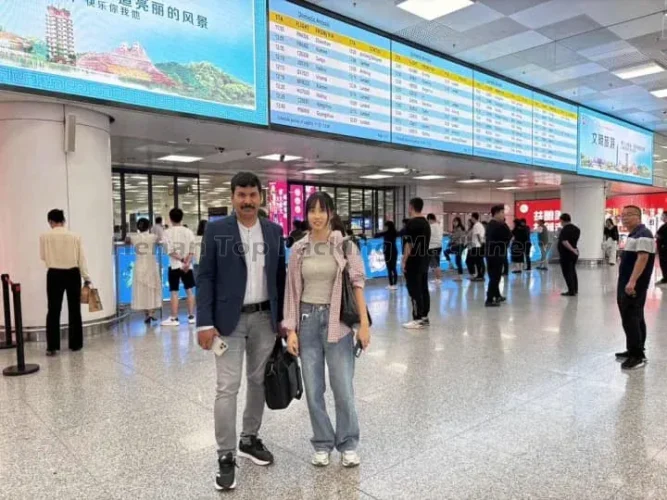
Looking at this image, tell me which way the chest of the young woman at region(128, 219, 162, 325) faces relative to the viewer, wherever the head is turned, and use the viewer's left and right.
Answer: facing away from the viewer

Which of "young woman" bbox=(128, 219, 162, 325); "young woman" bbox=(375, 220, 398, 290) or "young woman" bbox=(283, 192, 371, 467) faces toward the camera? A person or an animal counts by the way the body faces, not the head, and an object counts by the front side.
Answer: "young woman" bbox=(283, 192, 371, 467)

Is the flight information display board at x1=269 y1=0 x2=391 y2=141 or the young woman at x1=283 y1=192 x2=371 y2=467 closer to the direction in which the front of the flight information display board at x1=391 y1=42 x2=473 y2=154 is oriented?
the young woman

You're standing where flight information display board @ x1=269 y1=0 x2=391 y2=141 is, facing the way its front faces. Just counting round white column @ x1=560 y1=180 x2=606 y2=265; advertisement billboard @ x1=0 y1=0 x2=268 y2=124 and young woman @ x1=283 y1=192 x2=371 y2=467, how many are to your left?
1

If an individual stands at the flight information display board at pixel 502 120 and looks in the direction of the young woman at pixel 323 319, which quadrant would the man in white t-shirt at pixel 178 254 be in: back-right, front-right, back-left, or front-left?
front-right

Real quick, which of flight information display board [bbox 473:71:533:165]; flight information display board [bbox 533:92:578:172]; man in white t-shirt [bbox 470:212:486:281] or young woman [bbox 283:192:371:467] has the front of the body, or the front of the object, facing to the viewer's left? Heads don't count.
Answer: the man in white t-shirt

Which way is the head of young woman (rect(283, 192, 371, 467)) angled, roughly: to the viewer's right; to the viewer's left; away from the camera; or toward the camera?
toward the camera

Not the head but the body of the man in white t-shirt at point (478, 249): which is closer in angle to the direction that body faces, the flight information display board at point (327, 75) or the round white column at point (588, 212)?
the flight information display board

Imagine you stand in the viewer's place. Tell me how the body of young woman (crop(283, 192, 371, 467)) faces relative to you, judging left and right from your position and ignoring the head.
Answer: facing the viewer

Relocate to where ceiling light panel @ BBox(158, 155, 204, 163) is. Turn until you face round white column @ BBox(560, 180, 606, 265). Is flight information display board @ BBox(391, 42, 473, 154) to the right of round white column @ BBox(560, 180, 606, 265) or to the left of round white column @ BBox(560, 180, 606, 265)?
right

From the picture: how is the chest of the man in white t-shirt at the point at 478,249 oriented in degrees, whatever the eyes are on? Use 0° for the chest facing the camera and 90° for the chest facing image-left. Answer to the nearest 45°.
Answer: approximately 90°

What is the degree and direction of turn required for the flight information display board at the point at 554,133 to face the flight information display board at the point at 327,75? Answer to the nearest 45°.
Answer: approximately 90° to its right
